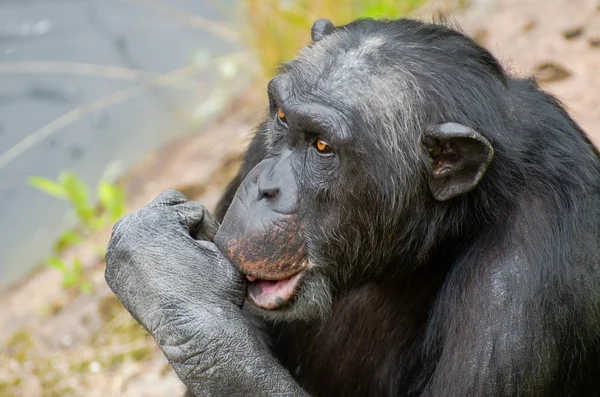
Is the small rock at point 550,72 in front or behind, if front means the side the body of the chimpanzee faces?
behind

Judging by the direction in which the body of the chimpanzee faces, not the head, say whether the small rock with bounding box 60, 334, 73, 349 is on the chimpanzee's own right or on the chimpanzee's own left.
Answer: on the chimpanzee's own right

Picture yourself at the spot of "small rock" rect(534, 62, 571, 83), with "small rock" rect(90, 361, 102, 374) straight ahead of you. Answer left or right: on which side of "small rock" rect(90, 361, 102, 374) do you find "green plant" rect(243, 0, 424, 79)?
right

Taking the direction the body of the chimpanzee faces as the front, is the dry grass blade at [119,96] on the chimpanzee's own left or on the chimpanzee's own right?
on the chimpanzee's own right

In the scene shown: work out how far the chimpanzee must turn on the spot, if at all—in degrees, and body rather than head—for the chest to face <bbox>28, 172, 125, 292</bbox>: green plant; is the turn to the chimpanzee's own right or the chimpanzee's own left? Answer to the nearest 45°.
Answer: approximately 90° to the chimpanzee's own right

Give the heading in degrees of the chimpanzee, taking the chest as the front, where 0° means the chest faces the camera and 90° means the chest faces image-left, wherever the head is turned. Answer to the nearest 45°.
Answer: approximately 45°

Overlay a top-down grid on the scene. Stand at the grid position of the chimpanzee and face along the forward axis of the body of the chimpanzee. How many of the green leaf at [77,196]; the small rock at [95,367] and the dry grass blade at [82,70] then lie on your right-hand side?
3

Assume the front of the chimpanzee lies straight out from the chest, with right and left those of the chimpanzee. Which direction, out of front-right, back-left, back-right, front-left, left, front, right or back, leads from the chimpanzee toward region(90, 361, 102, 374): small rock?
right

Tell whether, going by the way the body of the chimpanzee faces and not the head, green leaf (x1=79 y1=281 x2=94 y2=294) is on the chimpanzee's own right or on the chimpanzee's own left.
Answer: on the chimpanzee's own right

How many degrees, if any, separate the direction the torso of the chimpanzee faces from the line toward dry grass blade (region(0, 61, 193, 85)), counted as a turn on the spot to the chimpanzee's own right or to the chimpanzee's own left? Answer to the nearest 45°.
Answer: approximately 90° to the chimpanzee's own right

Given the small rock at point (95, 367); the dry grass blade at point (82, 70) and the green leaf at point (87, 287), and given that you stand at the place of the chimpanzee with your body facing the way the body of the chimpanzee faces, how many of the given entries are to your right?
3

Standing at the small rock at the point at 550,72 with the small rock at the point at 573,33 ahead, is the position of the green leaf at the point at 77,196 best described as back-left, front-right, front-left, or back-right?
back-left

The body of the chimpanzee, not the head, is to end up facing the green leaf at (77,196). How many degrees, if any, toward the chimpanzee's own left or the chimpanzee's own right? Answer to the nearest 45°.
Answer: approximately 90° to the chimpanzee's own right
